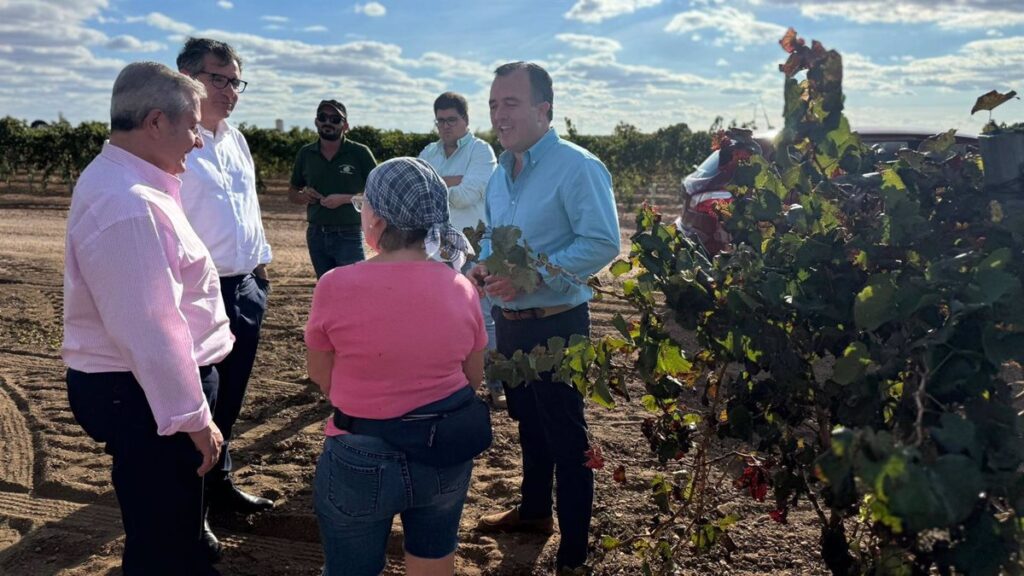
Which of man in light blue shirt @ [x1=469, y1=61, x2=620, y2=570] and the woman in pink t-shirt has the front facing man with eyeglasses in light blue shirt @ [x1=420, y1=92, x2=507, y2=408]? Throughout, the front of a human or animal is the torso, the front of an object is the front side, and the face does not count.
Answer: the woman in pink t-shirt

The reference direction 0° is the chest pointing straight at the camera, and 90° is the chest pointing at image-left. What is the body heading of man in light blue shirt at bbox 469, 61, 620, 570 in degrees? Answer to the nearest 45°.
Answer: approximately 45°

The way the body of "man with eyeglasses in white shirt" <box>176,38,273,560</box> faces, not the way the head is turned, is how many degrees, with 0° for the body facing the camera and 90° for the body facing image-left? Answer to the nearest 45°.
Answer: approximately 315°

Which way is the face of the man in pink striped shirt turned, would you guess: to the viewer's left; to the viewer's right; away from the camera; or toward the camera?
to the viewer's right

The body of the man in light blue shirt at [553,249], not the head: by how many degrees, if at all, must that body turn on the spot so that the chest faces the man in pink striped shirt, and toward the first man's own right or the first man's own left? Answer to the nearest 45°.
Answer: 0° — they already face them

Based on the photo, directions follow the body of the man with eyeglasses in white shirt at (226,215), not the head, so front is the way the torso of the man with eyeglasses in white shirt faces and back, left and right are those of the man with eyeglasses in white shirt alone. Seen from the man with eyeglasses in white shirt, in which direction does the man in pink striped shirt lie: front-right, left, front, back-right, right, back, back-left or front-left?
front-right

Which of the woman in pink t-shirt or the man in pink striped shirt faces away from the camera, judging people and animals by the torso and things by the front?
the woman in pink t-shirt

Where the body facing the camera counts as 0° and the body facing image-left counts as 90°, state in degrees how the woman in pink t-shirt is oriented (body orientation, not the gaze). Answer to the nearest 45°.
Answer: approximately 180°

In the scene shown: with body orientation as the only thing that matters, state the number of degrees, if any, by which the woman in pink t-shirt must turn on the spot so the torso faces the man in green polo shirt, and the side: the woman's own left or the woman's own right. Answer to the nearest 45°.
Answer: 0° — they already face them

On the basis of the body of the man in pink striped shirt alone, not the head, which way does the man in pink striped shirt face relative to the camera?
to the viewer's right

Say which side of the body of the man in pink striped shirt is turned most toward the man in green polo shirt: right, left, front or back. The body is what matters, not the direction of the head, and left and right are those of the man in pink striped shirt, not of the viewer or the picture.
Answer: left

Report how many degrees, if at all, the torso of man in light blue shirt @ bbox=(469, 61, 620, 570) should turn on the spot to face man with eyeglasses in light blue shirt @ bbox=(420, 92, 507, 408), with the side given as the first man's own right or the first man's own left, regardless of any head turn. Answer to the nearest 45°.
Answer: approximately 135° to the first man's own right

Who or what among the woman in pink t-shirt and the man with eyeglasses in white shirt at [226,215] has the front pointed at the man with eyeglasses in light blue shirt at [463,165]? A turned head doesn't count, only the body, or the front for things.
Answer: the woman in pink t-shirt

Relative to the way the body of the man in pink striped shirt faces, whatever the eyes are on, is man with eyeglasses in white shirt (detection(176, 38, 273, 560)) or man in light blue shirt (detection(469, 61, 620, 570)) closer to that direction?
the man in light blue shirt

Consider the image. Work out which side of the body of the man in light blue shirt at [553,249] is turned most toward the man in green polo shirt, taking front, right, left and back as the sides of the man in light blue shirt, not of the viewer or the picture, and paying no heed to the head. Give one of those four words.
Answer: right
